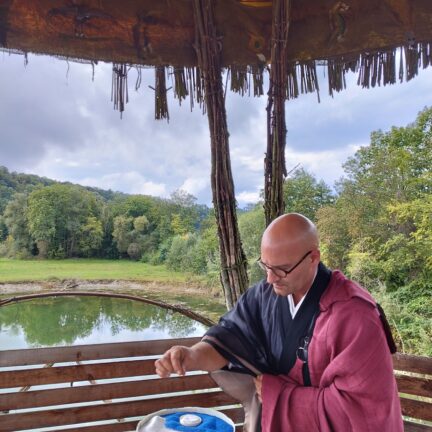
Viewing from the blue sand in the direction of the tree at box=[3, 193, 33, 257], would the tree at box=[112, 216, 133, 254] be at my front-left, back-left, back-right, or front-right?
front-right

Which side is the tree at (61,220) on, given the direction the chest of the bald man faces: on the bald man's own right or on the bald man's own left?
on the bald man's own right

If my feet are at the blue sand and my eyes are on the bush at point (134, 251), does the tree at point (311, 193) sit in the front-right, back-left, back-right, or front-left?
front-right

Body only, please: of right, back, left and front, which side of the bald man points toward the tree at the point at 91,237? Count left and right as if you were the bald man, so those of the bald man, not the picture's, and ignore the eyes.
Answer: right

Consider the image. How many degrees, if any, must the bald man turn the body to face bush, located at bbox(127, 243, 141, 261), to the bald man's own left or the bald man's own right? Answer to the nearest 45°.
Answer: approximately 90° to the bald man's own right

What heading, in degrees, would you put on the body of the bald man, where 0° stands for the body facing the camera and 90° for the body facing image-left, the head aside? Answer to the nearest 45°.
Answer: approximately 45°

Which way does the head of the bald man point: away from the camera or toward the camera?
toward the camera
